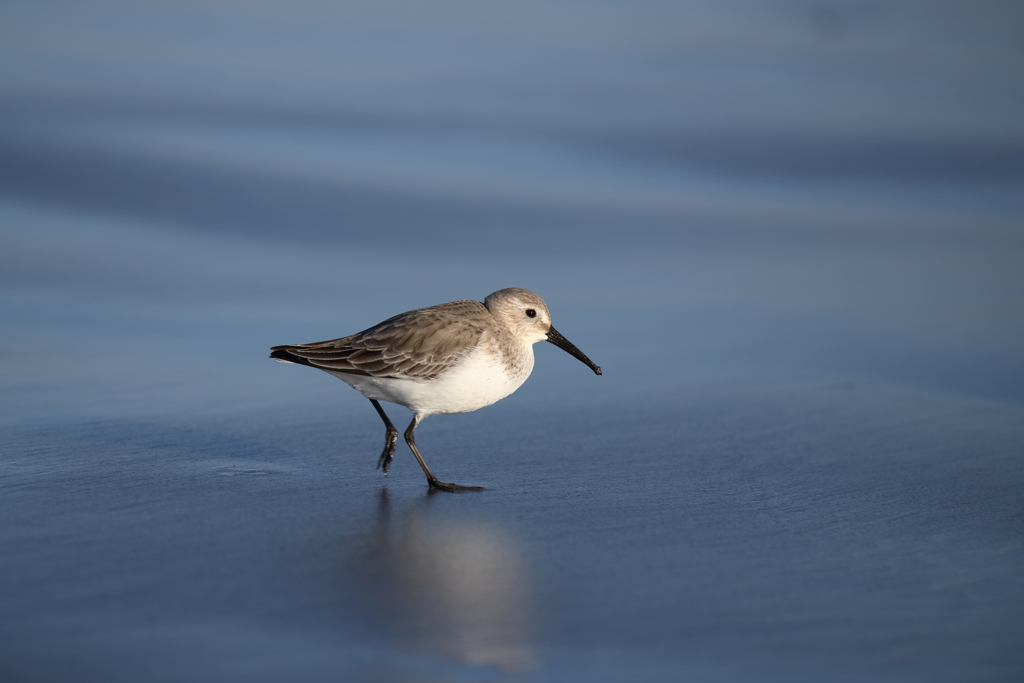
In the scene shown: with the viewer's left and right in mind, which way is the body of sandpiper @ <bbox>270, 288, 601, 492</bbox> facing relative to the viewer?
facing to the right of the viewer
